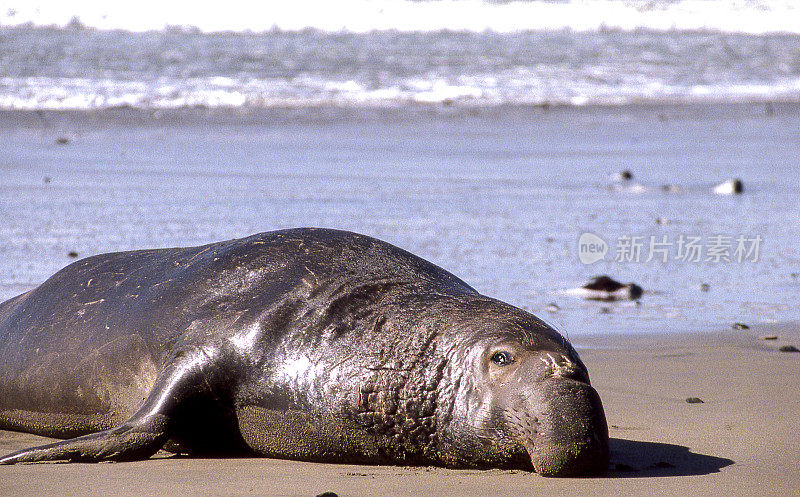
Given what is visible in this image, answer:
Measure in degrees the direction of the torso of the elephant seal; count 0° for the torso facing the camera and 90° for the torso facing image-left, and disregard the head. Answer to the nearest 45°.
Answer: approximately 270°

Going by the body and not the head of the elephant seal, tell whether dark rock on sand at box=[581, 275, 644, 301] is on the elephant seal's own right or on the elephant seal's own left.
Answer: on the elephant seal's own left
